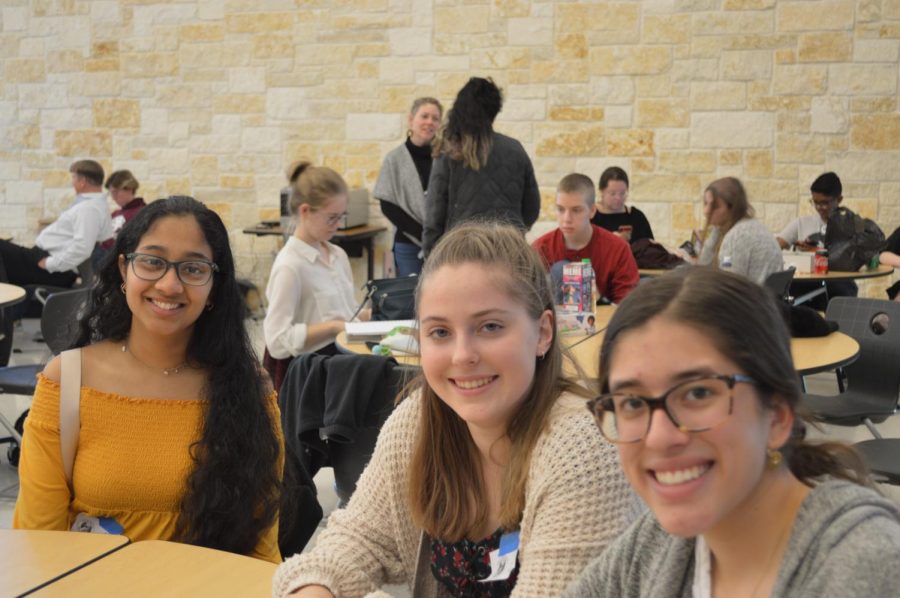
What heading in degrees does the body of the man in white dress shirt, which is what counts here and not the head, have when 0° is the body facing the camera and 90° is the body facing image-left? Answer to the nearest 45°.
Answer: approximately 90°

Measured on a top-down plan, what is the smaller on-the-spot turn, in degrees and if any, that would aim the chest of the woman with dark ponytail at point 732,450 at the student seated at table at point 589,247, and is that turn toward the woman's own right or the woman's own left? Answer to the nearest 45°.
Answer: approximately 135° to the woman's own right

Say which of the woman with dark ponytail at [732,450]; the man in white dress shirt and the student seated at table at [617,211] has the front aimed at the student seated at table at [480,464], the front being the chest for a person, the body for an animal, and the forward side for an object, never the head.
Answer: the student seated at table at [617,211]

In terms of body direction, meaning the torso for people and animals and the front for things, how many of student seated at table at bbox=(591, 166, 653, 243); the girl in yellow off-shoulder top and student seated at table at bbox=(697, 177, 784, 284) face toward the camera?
2

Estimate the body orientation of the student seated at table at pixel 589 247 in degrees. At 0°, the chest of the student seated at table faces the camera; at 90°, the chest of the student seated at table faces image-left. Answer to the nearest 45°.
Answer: approximately 45°

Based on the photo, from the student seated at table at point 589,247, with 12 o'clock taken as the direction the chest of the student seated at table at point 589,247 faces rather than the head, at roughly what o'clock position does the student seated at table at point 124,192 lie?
the student seated at table at point 124,192 is roughly at 3 o'clock from the student seated at table at point 589,247.

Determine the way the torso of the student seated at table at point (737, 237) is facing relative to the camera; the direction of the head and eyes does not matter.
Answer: to the viewer's left
